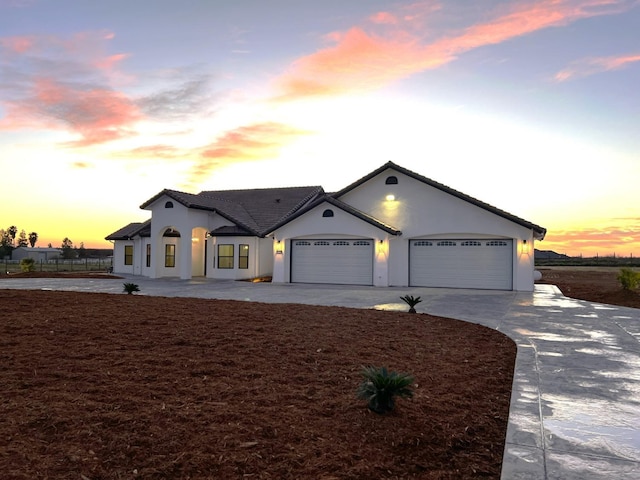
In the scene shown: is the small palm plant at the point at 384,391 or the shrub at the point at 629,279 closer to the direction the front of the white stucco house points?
the small palm plant

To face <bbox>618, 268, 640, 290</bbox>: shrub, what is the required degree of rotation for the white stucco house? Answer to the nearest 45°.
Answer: approximately 45° to its left

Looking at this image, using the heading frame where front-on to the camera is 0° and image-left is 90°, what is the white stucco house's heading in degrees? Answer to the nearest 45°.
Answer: approximately 0°

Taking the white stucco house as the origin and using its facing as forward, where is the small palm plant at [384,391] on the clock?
The small palm plant is roughly at 12 o'clock from the white stucco house.
